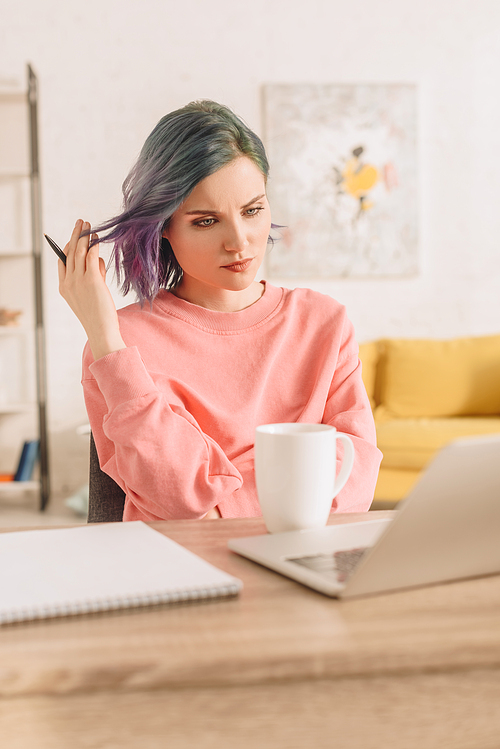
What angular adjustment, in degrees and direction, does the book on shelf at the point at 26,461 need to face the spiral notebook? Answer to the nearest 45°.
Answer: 0° — it already faces it

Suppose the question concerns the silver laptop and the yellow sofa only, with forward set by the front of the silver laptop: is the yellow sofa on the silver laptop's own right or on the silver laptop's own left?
on the silver laptop's own right

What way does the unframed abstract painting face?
toward the camera

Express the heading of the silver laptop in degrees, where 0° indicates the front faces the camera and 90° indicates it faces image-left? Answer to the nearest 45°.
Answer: approximately 135°

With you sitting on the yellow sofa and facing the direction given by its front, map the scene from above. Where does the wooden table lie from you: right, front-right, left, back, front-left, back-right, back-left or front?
front

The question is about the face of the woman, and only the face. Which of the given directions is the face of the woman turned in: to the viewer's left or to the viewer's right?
to the viewer's right

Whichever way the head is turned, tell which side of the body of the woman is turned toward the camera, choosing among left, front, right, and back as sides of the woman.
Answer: front

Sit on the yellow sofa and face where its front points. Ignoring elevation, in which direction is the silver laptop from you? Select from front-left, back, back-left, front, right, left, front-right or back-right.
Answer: front

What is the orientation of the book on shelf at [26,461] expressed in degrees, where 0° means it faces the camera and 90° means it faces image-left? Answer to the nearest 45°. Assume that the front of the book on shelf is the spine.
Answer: approximately 0°

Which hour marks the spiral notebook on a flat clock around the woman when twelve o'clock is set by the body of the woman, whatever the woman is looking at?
The spiral notebook is roughly at 12 o'clock from the woman.

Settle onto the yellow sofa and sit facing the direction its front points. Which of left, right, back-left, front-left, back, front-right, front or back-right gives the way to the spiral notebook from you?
front

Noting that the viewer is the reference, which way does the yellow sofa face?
facing the viewer

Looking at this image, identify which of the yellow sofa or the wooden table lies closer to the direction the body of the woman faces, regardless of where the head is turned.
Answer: the wooden table

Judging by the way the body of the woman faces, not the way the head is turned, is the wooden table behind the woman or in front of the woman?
in front

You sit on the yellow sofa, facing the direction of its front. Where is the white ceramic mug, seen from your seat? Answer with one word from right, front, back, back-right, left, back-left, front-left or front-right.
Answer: front
